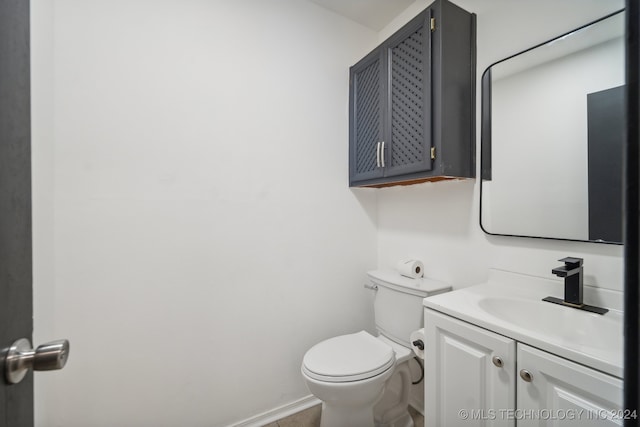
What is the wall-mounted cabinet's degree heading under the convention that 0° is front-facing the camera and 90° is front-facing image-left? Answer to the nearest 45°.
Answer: approximately 45°
